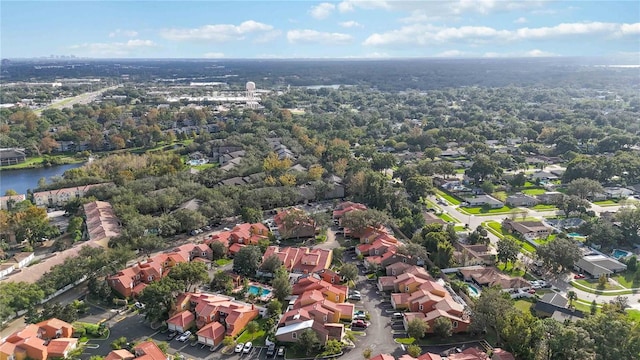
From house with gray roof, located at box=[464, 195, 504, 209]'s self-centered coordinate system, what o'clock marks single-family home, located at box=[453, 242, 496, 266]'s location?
The single-family home is roughly at 12 o'clock from the house with gray roof.

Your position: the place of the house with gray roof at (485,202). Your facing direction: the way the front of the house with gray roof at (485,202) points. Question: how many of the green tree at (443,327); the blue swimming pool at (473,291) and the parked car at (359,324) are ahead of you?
3

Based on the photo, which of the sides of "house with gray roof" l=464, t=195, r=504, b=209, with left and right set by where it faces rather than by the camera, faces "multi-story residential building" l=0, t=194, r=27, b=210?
right

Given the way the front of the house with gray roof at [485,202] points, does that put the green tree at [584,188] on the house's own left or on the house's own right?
on the house's own left

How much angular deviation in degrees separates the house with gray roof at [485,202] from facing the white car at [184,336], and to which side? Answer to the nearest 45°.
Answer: approximately 45° to its right

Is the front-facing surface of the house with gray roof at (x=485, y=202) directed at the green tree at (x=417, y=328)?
yes

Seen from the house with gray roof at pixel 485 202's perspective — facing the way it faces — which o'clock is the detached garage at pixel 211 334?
The detached garage is roughly at 1 o'clock from the house with gray roof.

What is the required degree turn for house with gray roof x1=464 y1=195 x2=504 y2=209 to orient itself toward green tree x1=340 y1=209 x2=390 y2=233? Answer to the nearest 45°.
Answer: approximately 45° to its right

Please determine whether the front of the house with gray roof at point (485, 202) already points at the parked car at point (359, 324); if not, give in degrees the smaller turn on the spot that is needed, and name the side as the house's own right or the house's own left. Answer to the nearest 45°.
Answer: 0° — it already faces it

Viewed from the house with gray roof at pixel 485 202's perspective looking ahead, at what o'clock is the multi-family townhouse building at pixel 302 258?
The multi-family townhouse building is roughly at 1 o'clock from the house with gray roof.

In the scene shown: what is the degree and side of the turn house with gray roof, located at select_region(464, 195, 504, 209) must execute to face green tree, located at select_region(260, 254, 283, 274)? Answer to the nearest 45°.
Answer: approximately 45° to its right

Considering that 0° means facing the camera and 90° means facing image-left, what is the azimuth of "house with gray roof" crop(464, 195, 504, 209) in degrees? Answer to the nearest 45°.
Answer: approximately 0°
